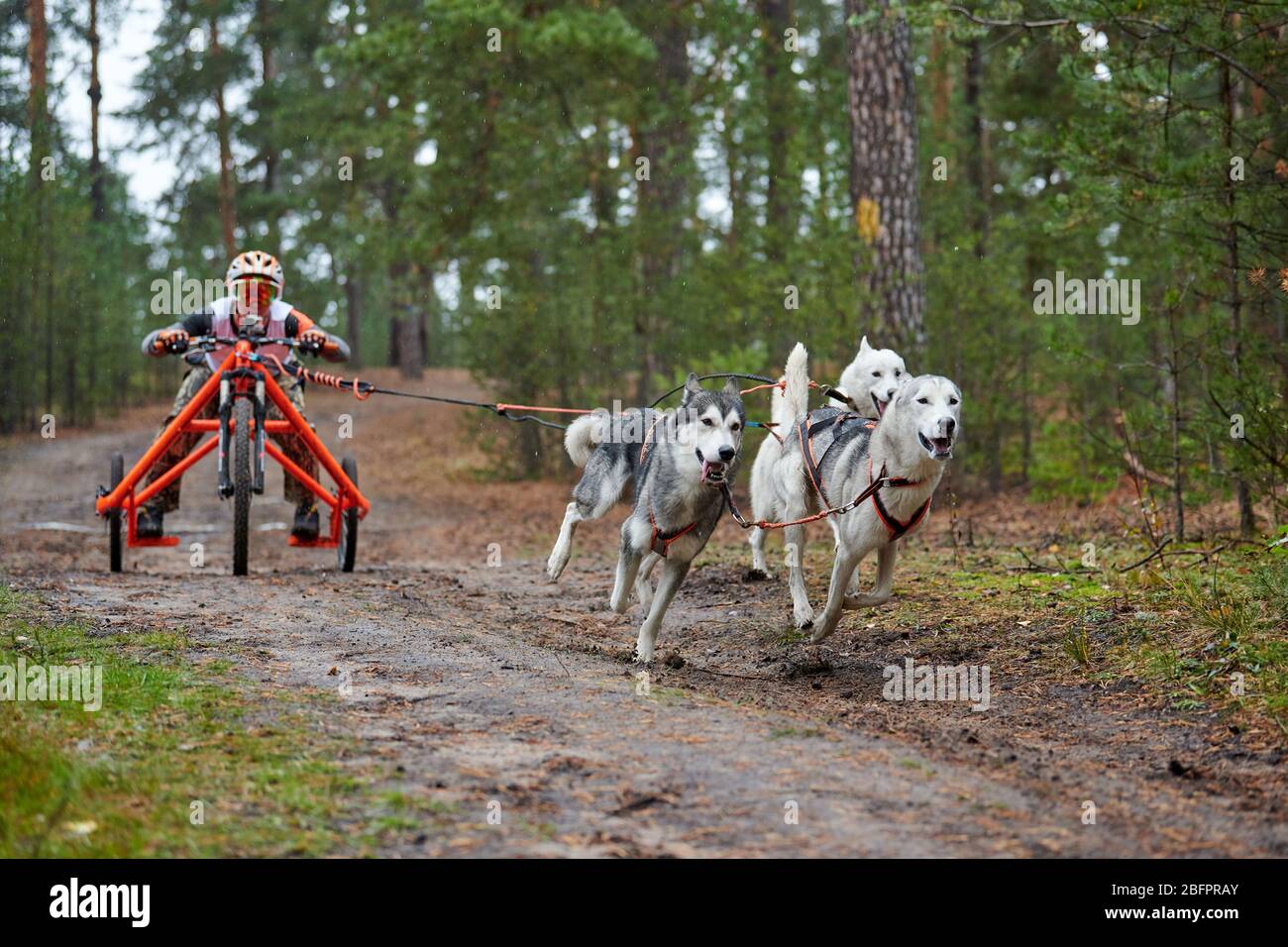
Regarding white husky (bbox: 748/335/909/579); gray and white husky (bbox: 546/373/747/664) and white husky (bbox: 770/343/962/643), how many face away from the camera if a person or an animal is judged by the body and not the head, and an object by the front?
0

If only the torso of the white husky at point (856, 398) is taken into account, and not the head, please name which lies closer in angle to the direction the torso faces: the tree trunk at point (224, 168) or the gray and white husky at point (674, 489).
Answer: the gray and white husky

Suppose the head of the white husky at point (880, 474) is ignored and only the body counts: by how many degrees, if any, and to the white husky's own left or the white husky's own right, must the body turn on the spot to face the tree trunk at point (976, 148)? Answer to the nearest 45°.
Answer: approximately 135° to the white husky's own left

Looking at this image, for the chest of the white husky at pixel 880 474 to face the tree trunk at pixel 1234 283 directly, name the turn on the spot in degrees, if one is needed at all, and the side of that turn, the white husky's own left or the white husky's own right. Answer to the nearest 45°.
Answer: approximately 90° to the white husky's own left

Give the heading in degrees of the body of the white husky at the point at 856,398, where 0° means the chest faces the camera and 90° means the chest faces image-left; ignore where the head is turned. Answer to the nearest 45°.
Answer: approximately 315°

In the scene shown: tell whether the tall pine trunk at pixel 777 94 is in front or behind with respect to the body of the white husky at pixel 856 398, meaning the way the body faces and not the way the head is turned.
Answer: behind

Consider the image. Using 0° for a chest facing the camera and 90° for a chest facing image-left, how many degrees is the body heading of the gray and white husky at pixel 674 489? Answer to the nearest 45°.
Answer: approximately 315°

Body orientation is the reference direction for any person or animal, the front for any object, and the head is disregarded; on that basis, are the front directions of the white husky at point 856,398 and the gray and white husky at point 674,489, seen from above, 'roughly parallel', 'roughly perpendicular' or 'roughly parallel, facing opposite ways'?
roughly parallel

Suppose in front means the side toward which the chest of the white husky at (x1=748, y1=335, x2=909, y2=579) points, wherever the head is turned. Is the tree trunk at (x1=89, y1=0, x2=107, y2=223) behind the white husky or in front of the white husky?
behind

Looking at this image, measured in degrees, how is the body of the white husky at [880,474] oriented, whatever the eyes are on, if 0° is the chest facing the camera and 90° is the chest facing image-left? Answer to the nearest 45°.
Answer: approximately 315°

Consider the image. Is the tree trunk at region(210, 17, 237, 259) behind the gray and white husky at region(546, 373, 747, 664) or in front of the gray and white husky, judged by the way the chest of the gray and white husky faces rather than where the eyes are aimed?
behind
